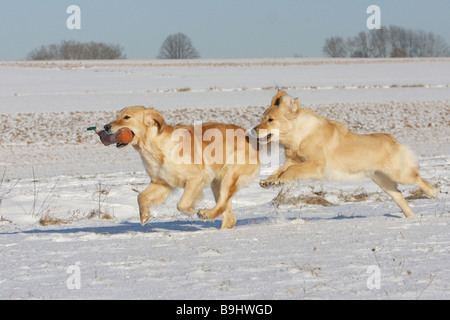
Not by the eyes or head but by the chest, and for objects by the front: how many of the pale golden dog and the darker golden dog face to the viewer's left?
2

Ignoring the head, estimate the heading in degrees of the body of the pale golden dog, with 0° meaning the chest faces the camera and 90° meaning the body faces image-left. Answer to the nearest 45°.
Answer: approximately 90°

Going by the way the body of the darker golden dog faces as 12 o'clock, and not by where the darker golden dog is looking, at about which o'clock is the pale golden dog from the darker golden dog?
The pale golden dog is roughly at 6 o'clock from the darker golden dog.

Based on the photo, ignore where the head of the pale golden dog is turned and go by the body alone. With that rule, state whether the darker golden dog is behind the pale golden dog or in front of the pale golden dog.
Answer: in front

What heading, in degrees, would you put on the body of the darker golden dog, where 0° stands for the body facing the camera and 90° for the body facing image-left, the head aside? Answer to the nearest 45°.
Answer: approximately 90°
